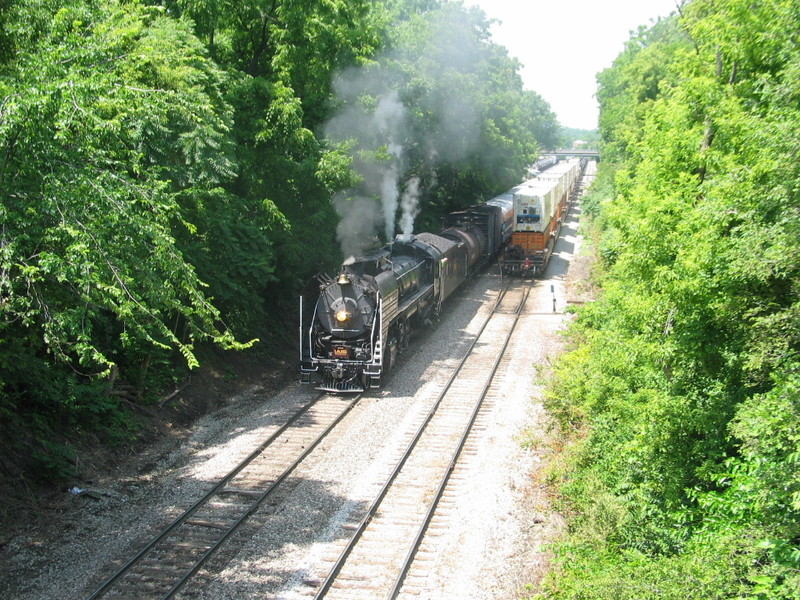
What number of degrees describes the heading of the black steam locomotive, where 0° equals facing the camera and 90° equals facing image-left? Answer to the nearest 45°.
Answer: approximately 45°

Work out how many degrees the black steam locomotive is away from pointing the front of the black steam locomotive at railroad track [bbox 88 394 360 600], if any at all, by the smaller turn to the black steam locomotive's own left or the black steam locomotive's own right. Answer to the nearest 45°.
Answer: approximately 45° to the black steam locomotive's own left

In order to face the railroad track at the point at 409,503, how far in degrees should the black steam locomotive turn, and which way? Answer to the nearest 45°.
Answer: approximately 45° to its left
